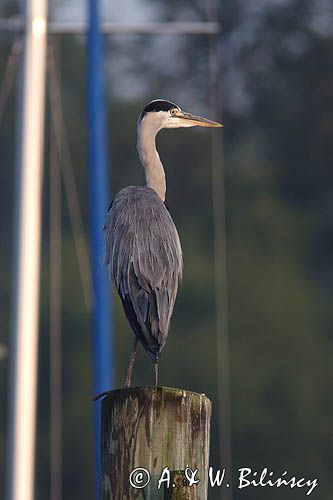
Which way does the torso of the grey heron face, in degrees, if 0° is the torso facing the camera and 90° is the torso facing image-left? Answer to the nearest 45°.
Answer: approximately 180°

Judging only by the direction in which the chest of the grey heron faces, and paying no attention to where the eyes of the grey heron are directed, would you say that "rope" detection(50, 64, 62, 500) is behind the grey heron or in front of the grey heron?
in front
